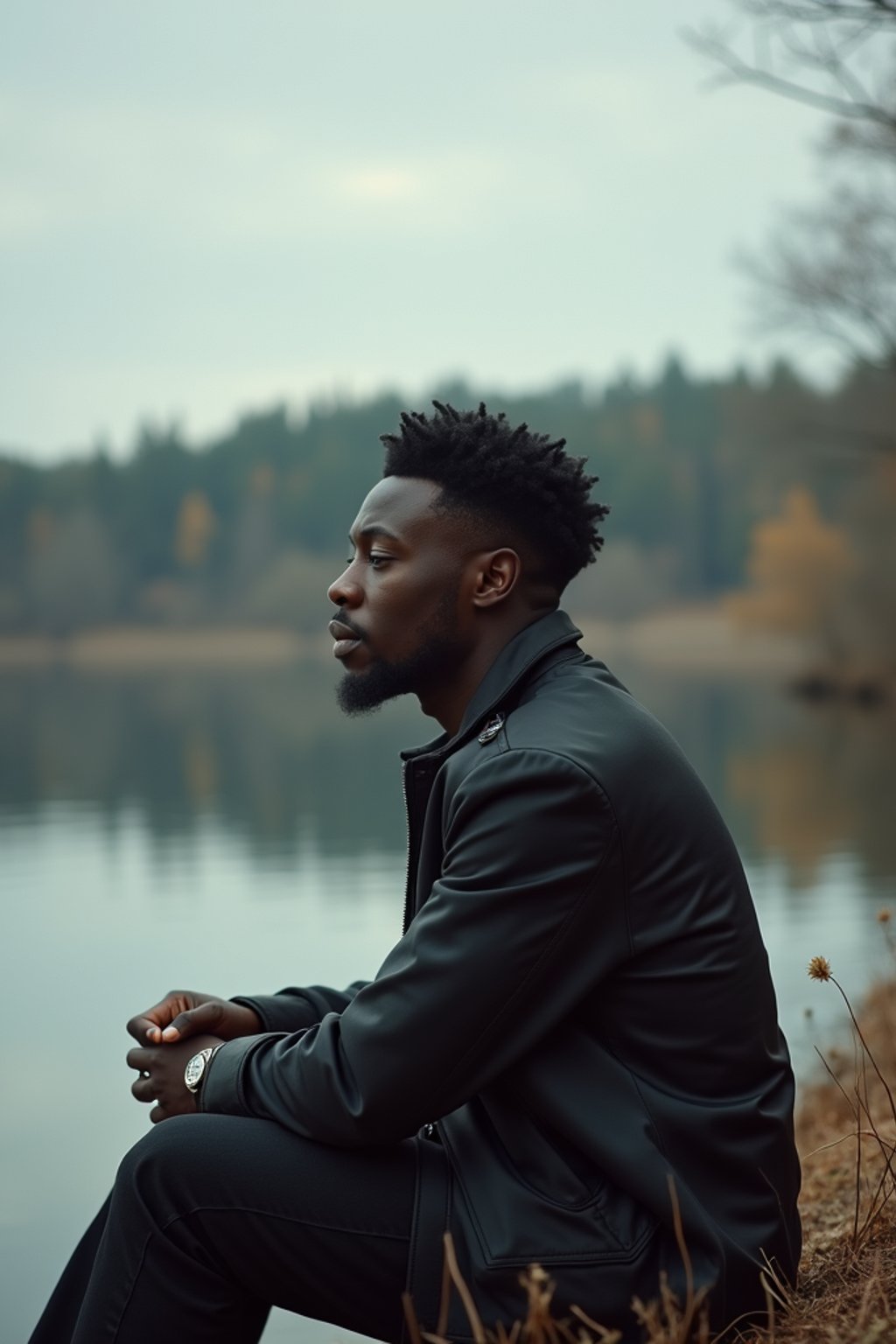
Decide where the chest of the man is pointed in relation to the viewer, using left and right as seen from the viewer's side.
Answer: facing to the left of the viewer

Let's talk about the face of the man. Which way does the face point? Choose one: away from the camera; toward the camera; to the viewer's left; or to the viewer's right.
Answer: to the viewer's left

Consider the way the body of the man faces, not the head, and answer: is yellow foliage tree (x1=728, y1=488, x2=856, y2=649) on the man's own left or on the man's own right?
on the man's own right
